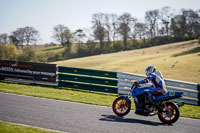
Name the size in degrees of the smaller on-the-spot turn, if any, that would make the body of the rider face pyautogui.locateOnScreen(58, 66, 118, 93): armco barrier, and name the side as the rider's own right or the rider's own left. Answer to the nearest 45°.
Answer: approximately 45° to the rider's own right

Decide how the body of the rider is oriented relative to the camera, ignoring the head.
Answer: to the viewer's left

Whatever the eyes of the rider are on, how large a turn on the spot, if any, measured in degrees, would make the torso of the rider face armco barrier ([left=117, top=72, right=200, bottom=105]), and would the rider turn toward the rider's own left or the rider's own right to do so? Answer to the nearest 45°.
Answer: approximately 90° to the rider's own right
